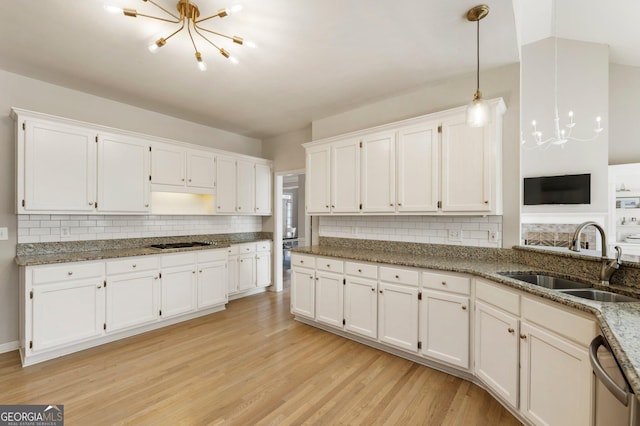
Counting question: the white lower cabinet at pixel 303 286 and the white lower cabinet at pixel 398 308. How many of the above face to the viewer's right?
0

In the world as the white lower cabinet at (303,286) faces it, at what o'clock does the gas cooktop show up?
The gas cooktop is roughly at 2 o'clock from the white lower cabinet.

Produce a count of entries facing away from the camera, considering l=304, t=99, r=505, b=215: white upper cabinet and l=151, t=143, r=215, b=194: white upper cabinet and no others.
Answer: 0

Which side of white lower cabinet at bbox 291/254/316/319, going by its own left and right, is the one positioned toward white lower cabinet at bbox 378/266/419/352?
left

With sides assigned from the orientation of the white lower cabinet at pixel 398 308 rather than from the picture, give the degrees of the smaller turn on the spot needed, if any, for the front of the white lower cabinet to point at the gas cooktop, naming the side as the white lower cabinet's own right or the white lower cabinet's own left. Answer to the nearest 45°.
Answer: approximately 45° to the white lower cabinet's own right

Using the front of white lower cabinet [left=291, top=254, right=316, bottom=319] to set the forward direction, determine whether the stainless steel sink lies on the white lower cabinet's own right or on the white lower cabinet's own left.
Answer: on the white lower cabinet's own left
